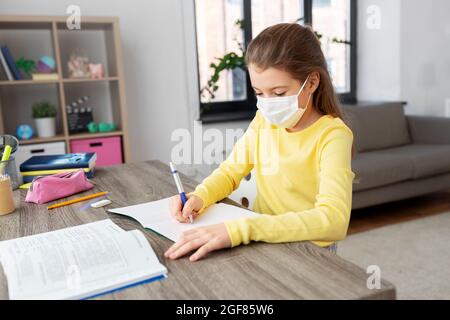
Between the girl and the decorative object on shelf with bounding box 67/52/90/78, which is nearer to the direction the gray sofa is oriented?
the girl

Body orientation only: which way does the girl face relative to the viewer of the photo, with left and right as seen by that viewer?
facing the viewer and to the left of the viewer

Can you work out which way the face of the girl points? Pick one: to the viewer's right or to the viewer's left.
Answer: to the viewer's left

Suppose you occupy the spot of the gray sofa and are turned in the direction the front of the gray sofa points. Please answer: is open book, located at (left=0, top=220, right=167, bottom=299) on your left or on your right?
on your right

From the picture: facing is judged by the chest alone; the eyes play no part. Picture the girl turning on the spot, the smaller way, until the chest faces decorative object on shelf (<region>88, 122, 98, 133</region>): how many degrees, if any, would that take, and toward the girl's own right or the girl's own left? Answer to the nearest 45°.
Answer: approximately 90° to the girl's own right

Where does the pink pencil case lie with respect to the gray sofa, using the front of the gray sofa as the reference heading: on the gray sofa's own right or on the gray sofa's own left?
on the gray sofa's own right

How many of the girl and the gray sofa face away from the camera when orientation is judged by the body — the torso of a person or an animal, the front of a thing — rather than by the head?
0

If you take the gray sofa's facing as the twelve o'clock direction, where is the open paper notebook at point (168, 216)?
The open paper notebook is roughly at 2 o'clock from the gray sofa.

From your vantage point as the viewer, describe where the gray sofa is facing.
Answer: facing the viewer and to the right of the viewer

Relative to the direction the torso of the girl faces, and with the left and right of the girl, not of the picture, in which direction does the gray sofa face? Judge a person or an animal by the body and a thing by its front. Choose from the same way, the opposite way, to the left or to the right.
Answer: to the left

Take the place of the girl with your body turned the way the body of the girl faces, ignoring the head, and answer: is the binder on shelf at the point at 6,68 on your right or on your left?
on your right
